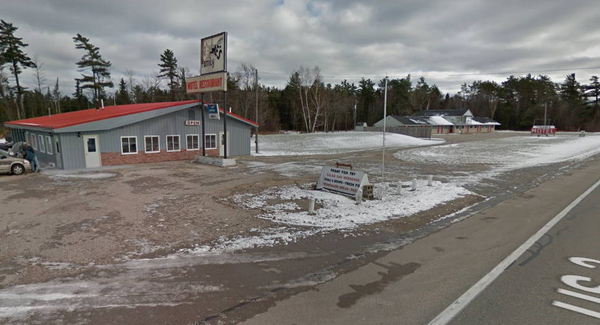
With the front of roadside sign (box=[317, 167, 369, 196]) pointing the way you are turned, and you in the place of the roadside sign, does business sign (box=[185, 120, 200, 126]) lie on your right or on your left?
on your right

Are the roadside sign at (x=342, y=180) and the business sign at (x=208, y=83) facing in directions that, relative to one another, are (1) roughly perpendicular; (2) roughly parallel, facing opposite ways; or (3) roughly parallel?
roughly parallel

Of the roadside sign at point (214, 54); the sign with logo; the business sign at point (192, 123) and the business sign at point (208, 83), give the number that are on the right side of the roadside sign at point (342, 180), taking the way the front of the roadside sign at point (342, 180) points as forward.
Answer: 4

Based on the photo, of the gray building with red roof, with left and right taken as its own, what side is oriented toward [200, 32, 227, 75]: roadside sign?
front

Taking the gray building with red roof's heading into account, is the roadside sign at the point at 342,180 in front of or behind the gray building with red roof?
in front

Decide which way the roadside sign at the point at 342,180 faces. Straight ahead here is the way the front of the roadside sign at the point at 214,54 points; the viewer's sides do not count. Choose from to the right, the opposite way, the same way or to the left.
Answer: the same way

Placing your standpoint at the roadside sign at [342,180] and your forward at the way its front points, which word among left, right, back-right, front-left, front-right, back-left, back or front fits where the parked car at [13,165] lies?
front-right

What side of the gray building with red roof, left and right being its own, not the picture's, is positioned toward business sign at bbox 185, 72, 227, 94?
front

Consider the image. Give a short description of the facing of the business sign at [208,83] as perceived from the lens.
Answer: facing the viewer and to the left of the viewer

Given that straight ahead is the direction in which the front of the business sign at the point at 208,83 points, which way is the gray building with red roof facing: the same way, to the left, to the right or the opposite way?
to the left

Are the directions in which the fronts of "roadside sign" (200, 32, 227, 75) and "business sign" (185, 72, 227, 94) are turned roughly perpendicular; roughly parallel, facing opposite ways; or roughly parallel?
roughly parallel

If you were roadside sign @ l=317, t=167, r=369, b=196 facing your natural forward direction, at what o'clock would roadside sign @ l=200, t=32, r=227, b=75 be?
roadside sign @ l=200, t=32, r=227, b=75 is roughly at 3 o'clock from roadside sign @ l=317, t=167, r=369, b=196.

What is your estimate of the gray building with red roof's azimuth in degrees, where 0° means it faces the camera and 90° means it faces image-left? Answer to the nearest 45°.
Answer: approximately 315°

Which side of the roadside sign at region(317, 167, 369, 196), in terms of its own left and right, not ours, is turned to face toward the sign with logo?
right

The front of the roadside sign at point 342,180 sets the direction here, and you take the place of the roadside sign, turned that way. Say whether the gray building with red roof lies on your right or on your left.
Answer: on your right

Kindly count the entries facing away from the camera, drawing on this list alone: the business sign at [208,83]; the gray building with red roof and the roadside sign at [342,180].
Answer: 0

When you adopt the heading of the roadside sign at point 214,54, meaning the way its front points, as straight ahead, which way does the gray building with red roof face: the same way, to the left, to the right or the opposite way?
to the left

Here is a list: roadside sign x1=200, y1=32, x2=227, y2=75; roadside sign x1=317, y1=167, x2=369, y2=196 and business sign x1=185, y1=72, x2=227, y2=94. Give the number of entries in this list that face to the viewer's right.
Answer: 0
